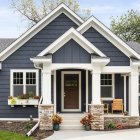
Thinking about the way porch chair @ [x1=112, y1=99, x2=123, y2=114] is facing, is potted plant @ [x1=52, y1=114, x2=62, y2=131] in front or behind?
in front

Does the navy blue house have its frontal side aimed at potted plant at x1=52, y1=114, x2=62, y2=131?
yes

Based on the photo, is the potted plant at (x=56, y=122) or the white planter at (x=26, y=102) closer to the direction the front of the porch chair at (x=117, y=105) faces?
the potted plant

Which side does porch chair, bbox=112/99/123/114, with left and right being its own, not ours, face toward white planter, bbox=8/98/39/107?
right

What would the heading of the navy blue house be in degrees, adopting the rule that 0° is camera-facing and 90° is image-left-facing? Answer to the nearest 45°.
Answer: approximately 0°

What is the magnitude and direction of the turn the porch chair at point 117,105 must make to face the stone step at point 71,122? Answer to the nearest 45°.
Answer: approximately 45° to its right

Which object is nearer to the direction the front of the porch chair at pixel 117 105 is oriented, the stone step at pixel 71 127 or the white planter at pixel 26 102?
the stone step

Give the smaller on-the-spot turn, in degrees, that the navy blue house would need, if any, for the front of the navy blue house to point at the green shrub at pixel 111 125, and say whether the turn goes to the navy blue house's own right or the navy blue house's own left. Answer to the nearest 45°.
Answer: approximately 45° to the navy blue house's own left

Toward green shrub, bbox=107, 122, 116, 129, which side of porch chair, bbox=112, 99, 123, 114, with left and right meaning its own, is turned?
front

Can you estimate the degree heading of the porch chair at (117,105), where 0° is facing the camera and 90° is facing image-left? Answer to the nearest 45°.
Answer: approximately 0°

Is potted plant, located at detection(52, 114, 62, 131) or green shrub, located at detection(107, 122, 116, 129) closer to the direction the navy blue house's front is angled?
the potted plant

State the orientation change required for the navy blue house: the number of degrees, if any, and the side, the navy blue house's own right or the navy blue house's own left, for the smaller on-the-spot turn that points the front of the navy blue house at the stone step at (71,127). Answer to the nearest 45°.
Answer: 0° — it already faces it
